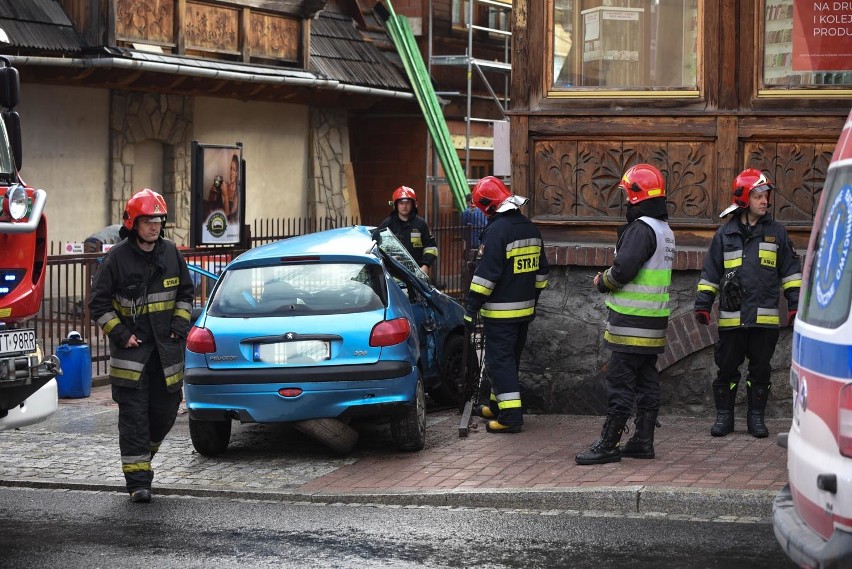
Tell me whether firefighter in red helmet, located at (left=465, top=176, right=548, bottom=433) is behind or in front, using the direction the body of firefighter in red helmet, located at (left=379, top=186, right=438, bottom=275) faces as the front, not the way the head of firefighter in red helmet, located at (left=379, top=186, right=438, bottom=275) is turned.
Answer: in front

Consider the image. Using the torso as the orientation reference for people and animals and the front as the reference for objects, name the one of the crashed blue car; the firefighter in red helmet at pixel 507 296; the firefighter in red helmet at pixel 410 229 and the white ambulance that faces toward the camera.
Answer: the firefighter in red helmet at pixel 410 229

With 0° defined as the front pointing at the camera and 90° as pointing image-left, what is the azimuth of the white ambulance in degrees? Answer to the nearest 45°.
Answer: approximately 225°

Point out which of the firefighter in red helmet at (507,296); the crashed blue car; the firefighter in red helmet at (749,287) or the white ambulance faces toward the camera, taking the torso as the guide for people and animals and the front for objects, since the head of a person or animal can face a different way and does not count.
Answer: the firefighter in red helmet at (749,287)

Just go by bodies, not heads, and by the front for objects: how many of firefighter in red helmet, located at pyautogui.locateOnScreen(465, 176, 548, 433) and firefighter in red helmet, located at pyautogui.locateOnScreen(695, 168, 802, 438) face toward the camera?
1

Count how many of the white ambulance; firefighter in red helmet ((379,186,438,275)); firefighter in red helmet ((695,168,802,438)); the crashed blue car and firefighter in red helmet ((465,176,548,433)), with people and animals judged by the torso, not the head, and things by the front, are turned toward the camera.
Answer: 2

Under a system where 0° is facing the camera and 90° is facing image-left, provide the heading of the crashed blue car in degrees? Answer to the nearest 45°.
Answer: approximately 225°

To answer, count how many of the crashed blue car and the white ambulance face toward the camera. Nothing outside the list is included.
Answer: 0

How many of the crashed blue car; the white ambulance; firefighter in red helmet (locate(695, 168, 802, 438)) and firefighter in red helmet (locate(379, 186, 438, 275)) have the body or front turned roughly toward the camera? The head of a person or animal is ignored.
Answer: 2

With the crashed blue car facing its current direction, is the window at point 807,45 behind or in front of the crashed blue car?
in front

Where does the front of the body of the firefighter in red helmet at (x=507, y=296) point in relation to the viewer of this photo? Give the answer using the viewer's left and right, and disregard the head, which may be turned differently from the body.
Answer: facing away from the viewer and to the left of the viewer

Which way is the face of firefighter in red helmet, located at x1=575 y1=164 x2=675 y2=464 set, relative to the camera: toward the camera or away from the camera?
away from the camera
